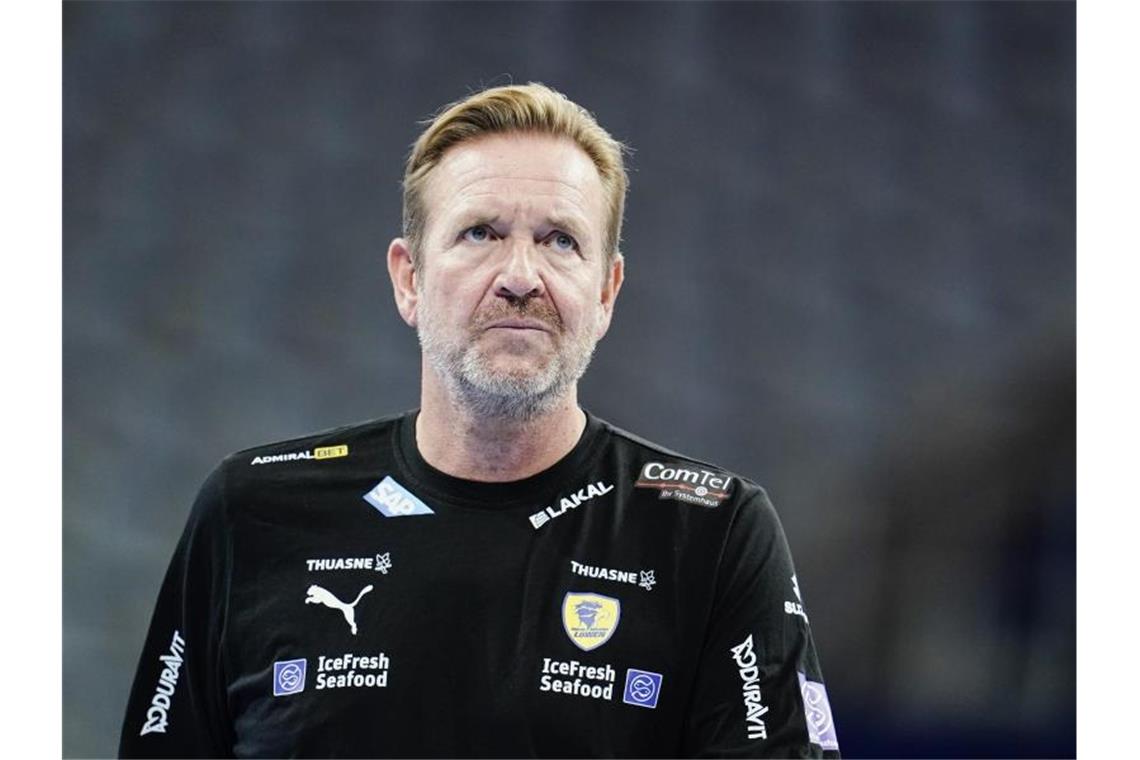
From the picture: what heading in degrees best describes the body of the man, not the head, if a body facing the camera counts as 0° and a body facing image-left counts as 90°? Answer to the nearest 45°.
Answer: approximately 0°
